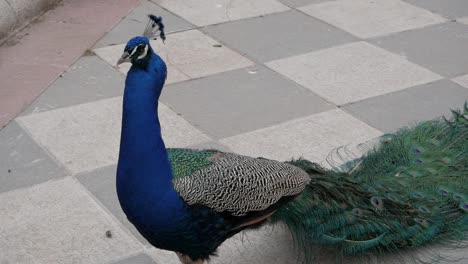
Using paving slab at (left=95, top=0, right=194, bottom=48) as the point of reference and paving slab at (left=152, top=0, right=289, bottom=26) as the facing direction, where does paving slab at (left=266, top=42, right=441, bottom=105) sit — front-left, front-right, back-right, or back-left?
front-right

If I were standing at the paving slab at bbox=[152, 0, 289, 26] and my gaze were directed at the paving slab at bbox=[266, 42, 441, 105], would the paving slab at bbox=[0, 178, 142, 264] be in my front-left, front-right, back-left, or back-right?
front-right

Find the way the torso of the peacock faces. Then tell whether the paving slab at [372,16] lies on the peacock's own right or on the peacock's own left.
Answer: on the peacock's own right

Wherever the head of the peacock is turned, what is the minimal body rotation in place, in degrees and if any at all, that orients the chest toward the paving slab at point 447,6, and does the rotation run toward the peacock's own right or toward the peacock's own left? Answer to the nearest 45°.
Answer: approximately 90° to the peacock's own right

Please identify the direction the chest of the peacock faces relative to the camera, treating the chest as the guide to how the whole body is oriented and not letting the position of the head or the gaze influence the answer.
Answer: to the viewer's left

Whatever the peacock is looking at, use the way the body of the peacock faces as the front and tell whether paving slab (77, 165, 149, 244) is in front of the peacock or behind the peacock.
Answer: in front

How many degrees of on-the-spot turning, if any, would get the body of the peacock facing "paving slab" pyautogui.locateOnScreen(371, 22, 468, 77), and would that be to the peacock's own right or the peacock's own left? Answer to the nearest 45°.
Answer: approximately 90° to the peacock's own right

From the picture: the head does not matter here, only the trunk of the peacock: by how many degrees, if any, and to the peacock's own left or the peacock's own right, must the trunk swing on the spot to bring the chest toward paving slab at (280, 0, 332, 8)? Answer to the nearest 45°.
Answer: approximately 90° to the peacock's own right

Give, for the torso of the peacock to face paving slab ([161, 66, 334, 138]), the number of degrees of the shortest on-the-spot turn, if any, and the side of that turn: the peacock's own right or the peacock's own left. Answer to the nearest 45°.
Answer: approximately 90° to the peacock's own right

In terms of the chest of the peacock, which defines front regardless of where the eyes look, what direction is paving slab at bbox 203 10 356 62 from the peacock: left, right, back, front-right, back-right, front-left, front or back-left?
right

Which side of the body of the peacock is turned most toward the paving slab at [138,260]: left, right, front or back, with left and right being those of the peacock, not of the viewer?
front

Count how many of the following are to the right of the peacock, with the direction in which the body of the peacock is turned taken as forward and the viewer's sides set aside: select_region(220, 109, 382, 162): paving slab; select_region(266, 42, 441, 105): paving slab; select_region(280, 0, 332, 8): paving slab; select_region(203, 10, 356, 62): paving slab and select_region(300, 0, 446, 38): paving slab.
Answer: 5

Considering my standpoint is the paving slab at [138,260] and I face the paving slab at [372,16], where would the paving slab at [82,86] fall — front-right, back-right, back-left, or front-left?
front-left

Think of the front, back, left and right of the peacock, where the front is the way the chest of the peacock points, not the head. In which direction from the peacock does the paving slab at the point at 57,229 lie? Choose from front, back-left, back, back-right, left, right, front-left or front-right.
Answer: front
